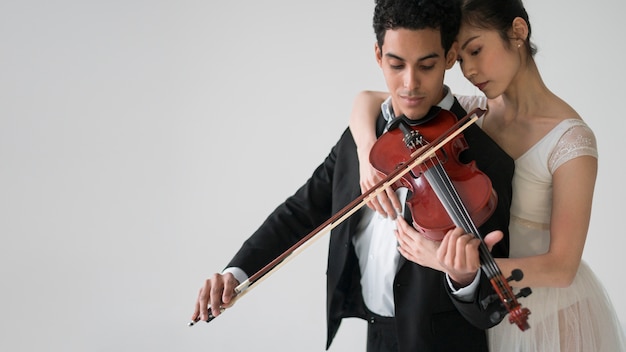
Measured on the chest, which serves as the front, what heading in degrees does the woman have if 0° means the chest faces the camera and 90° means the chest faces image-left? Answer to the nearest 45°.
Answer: approximately 45°
